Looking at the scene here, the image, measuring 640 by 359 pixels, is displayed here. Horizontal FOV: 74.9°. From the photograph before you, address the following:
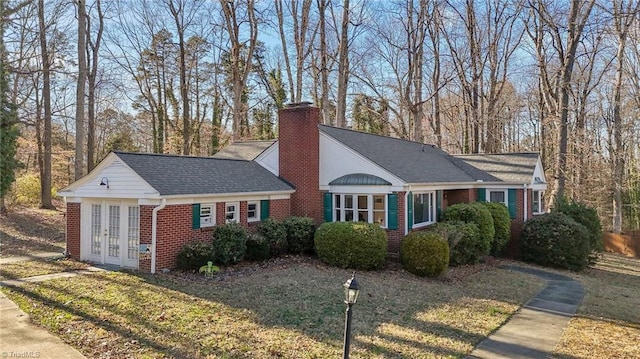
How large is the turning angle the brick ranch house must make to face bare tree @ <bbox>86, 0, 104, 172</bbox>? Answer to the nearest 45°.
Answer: approximately 180°

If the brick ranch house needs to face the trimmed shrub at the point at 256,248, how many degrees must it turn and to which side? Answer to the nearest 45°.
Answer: approximately 45° to its right

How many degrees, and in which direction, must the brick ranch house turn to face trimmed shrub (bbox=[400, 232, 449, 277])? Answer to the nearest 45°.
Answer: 0° — it already faces it

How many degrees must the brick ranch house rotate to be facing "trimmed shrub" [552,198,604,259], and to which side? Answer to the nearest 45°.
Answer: approximately 45° to its left

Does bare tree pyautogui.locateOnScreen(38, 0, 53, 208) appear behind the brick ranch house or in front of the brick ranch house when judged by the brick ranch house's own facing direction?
behind

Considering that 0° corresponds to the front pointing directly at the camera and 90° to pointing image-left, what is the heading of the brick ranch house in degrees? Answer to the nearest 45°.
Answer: approximately 315°

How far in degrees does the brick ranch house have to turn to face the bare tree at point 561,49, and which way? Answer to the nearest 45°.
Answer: approximately 45° to its left

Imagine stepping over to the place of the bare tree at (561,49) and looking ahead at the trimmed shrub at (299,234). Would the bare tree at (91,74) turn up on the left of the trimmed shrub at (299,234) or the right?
right

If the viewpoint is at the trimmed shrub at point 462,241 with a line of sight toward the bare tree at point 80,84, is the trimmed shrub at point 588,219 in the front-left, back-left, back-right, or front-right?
back-right

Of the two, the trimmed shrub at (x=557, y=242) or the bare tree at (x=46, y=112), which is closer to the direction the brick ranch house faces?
the trimmed shrub

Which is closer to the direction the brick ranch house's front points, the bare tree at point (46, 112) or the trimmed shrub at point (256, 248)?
the trimmed shrub

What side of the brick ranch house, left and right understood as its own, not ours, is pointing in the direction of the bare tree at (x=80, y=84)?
back
